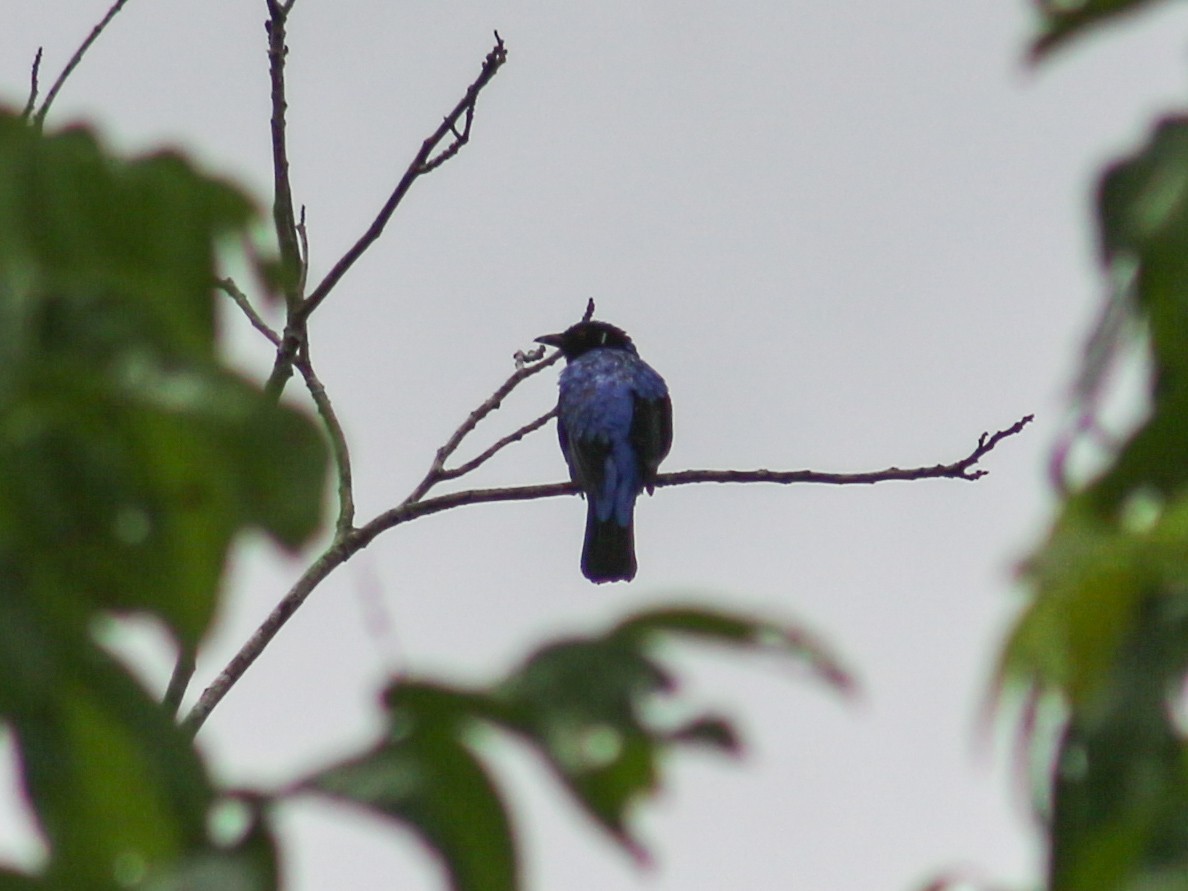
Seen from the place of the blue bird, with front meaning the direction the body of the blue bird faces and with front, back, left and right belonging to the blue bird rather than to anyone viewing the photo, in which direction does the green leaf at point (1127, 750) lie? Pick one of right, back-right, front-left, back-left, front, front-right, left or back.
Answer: back

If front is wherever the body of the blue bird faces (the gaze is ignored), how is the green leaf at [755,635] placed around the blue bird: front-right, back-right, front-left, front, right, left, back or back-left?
back

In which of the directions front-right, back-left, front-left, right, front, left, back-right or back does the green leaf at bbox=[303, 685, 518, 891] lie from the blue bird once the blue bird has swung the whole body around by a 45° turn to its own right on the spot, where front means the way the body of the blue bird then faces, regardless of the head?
back-right

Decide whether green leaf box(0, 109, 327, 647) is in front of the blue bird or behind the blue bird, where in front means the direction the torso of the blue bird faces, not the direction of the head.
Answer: behind

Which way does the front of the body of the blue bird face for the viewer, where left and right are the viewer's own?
facing away from the viewer

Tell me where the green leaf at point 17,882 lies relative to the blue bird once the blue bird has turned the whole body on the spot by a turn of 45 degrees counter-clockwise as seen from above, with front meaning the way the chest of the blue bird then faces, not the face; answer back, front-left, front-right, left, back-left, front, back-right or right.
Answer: back-left

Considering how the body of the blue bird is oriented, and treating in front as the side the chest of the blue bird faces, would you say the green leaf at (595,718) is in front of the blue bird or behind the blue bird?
behind

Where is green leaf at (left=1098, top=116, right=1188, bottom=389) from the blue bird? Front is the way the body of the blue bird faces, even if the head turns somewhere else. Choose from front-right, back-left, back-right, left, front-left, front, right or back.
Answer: back

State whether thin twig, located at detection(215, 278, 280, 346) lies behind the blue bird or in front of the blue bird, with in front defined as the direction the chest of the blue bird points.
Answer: behind

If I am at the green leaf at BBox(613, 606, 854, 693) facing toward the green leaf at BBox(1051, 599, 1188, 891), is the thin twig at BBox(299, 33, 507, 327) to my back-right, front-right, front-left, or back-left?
back-left

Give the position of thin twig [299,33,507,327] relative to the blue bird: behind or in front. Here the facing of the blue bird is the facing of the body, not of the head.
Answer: behind

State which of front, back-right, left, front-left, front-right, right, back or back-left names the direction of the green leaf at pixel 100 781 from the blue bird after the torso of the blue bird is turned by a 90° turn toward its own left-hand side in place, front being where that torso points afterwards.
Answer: left

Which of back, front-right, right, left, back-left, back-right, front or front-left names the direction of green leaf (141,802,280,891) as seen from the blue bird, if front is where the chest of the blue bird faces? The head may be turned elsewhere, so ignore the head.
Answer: back

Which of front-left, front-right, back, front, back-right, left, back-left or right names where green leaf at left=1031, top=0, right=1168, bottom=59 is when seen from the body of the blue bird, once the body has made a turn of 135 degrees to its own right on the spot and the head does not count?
front-right
